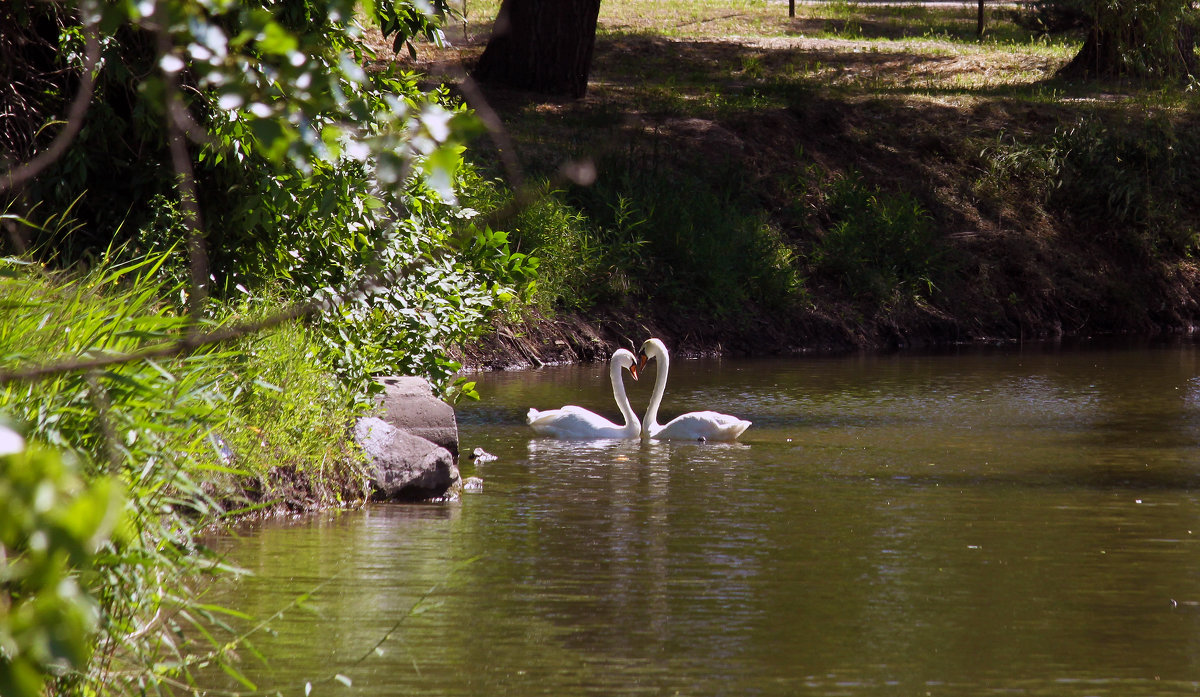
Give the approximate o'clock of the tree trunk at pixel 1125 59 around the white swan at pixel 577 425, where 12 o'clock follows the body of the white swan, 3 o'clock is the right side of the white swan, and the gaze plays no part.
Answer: The tree trunk is roughly at 10 o'clock from the white swan.

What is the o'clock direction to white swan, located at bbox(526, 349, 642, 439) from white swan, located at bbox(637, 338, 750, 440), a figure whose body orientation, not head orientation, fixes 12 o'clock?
white swan, located at bbox(526, 349, 642, 439) is roughly at 12 o'clock from white swan, located at bbox(637, 338, 750, 440).

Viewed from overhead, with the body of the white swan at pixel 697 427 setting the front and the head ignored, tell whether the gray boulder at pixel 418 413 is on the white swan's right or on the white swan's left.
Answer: on the white swan's left

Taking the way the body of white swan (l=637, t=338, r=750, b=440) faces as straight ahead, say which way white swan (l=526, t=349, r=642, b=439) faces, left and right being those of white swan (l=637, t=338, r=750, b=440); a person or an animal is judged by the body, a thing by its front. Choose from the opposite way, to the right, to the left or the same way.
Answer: the opposite way

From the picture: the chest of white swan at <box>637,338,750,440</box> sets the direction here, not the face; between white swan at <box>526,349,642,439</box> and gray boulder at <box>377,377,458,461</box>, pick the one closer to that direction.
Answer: the white swan

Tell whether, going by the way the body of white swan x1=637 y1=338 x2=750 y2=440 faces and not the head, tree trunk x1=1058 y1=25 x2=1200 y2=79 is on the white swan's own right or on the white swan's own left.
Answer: on the white swan's own right

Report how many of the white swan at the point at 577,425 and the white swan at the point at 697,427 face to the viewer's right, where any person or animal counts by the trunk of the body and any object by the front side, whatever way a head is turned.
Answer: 1

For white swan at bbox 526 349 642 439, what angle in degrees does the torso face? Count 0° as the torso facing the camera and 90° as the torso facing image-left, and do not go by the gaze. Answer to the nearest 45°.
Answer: approximately 270°

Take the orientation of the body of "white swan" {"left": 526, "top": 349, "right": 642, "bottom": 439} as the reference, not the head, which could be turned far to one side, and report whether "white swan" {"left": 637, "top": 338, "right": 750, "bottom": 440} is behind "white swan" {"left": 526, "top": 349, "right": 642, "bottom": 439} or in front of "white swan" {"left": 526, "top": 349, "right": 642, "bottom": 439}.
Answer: in front

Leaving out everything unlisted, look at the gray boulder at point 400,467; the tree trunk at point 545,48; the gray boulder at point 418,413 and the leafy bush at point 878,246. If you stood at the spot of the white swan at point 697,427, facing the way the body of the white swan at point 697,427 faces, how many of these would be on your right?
2

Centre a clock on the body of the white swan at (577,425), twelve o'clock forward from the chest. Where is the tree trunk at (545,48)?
The tree trunk is roughly at 9 o'clock from the white swan.

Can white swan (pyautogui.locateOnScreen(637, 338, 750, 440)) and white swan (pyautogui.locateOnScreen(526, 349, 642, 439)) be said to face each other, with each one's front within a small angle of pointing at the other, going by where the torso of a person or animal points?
yes

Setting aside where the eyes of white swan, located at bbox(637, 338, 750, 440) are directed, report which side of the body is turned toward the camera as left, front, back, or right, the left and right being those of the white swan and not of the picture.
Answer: left

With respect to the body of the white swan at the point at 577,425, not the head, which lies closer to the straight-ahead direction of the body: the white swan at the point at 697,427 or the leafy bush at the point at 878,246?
the white swan

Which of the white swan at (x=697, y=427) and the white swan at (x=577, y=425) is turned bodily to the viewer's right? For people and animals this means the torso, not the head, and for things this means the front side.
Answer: the white swan at (x=577, y=425)

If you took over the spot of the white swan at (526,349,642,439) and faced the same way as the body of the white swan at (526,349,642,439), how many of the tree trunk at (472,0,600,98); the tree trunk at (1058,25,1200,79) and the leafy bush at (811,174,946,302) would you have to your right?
0

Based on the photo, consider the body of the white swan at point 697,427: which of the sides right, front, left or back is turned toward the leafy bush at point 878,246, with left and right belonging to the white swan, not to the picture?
right

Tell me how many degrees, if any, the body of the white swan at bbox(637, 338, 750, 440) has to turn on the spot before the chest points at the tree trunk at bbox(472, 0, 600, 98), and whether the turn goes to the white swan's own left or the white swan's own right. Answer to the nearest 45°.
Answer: approximately 90° to the white swan's own right
